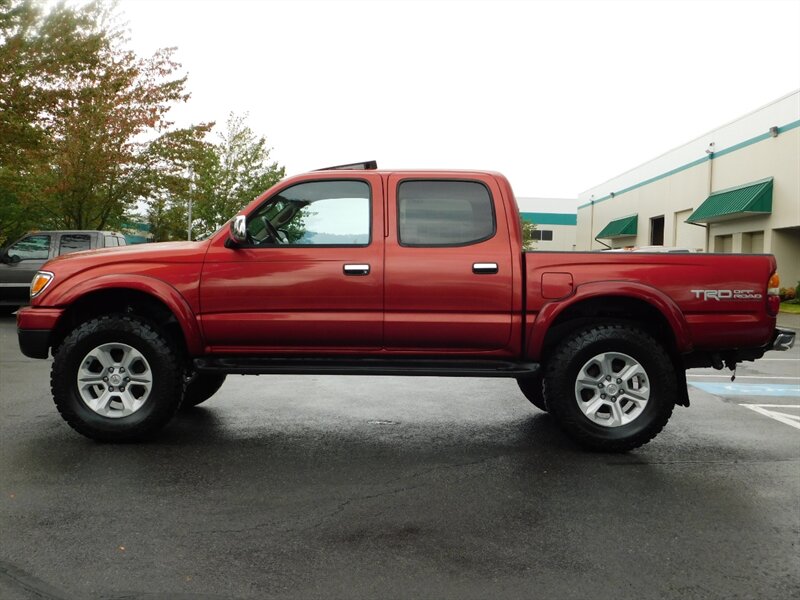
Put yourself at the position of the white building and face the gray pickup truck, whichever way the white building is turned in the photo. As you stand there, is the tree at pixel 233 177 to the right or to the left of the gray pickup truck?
right

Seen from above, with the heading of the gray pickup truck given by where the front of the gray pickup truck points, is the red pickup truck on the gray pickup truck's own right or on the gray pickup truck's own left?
on the gray pickup truck's own left

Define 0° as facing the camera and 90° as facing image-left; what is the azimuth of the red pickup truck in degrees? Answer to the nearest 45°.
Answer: approximately 90°

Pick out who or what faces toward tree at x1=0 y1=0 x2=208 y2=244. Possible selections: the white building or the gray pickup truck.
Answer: the white building

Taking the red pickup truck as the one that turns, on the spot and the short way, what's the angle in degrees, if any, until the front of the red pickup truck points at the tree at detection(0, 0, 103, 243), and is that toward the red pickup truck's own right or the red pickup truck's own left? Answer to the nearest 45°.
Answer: approximately 45° to the red pickup truck's own right

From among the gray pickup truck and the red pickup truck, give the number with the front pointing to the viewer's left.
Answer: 2

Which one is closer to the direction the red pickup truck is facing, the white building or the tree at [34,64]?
the tree

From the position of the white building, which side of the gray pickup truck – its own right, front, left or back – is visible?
back

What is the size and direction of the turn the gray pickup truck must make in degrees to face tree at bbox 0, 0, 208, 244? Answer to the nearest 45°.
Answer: approximately 90° to its right

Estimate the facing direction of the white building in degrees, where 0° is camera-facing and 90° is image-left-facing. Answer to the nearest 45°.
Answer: approximately 45°

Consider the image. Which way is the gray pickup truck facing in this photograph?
to the viewer's left
